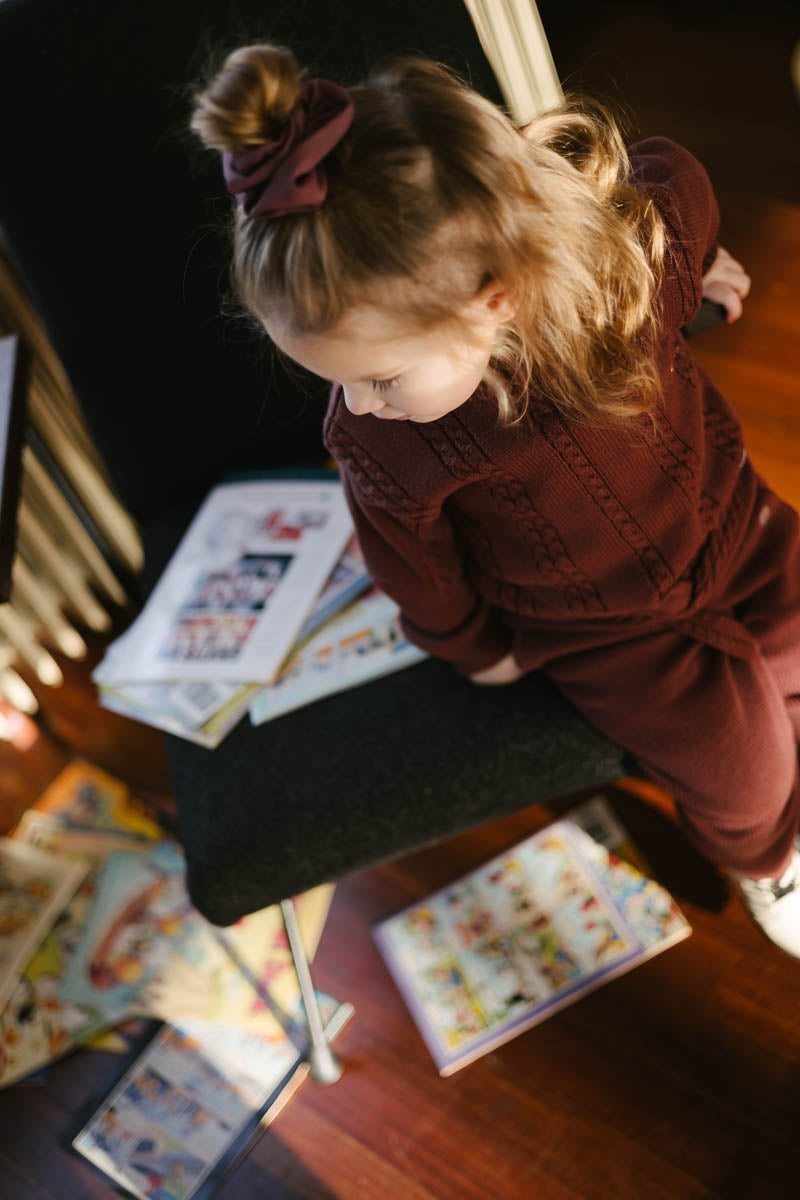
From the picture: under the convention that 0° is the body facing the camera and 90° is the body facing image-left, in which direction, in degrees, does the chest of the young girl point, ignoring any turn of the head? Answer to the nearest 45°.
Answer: approximately 0°
